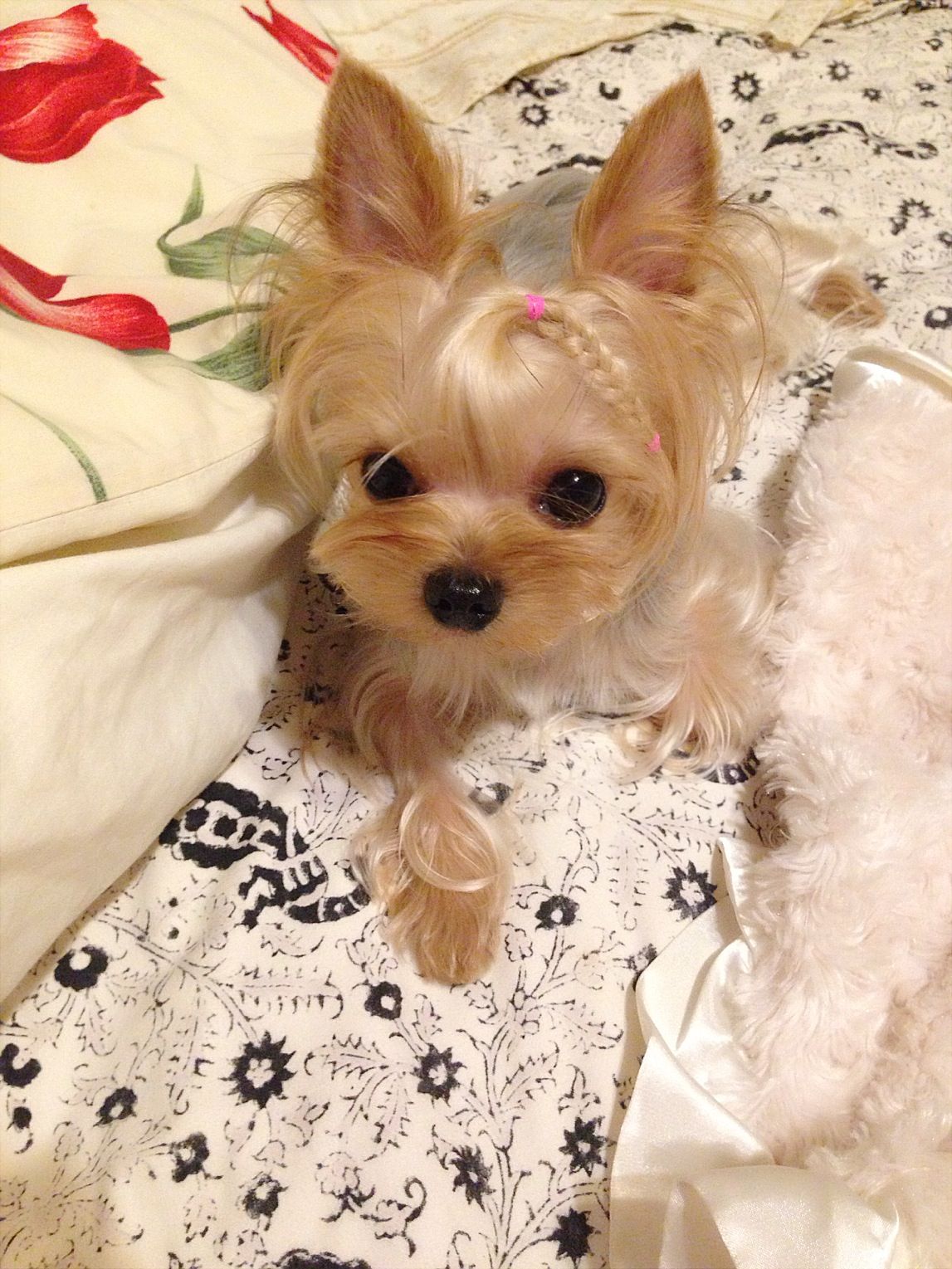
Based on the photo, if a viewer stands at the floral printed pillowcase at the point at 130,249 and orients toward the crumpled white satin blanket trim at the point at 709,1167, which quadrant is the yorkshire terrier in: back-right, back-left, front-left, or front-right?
front-left

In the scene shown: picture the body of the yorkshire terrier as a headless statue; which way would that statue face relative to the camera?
toward the camera
